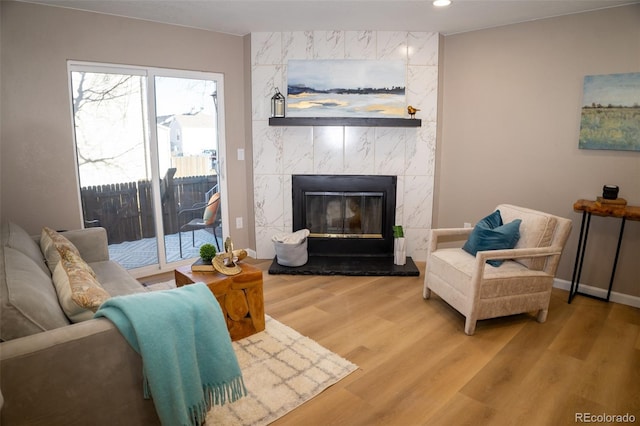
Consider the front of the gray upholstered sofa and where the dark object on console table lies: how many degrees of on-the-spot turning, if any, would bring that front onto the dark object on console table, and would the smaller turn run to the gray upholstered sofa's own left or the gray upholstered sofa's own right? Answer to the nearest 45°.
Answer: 0° — it already faces it

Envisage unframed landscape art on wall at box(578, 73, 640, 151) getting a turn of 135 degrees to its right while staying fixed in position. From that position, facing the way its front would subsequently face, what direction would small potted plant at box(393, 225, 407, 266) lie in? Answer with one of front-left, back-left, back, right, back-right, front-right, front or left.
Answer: left

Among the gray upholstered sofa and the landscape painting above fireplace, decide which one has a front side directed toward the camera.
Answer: the landscape painting above fireplace

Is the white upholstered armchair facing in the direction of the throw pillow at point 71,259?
yes

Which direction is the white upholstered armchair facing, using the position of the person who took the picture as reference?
facing the viewer and to the left of the viewer

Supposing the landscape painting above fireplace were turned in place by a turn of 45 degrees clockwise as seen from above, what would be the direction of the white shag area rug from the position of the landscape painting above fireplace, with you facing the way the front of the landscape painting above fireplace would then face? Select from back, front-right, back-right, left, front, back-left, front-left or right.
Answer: front-left

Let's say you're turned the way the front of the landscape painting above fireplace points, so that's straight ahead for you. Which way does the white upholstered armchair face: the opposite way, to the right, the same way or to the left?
to the right

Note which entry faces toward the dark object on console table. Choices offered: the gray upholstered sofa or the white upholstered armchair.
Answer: the gray upholstered sofa

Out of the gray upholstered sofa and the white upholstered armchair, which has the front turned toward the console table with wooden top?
the gray upholstered sofa

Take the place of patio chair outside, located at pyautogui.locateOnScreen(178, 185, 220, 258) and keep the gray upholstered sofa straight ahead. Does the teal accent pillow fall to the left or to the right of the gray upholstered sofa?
left

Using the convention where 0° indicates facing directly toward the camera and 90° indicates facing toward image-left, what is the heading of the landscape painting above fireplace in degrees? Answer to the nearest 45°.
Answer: approximately 0°

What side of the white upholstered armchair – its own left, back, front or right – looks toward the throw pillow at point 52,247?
front

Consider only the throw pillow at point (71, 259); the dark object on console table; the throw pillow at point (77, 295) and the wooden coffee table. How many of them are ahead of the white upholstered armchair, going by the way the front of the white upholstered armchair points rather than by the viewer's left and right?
3

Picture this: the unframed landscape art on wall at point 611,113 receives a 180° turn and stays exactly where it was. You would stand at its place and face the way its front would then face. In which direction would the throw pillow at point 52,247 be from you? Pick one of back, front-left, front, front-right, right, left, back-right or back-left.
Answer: back

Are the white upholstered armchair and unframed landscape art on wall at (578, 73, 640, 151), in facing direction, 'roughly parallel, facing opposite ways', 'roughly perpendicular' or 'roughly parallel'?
roughly parallel

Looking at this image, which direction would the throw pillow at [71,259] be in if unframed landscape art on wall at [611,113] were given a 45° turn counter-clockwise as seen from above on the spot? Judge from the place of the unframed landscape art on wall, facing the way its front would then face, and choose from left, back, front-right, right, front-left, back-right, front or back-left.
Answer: front-right

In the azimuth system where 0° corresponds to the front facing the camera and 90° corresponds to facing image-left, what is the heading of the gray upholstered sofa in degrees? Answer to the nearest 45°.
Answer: approximately 270°

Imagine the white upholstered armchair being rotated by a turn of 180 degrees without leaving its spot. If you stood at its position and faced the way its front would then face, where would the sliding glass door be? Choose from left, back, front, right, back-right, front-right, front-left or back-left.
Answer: back-left

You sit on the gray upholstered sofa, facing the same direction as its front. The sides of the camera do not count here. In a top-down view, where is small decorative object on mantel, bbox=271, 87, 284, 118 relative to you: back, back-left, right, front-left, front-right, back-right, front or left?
front-left
